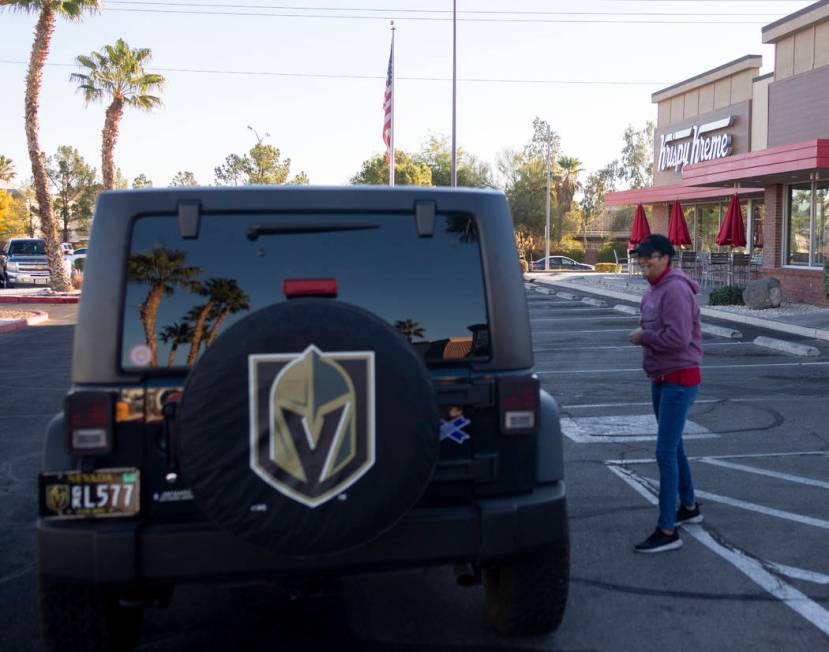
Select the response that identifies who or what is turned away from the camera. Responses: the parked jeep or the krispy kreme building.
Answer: the parked jeep

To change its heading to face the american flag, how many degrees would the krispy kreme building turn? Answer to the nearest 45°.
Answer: approximately 45° to its right

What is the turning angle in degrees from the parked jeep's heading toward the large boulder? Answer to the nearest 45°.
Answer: approximately 45° to its right

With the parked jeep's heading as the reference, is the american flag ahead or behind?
ahead

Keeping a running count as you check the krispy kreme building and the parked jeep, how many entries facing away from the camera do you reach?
1

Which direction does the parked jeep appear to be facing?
away from the camera

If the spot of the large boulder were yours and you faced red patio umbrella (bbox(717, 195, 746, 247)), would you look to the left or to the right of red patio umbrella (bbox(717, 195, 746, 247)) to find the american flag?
left

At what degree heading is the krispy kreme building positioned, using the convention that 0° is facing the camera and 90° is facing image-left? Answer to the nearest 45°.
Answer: approximately 45°

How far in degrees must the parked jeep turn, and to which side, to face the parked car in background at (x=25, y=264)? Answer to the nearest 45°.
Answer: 0° — it already faces it

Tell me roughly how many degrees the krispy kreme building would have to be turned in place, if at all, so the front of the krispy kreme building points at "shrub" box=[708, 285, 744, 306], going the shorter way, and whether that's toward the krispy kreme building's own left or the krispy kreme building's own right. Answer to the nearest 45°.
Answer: approximately 45° to the krispy kreme building's own left

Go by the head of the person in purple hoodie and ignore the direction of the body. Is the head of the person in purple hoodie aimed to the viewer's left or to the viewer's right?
to the viewer's left

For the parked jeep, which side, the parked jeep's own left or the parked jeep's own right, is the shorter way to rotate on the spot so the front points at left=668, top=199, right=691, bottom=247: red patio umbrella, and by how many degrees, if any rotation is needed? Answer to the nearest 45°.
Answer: approximately 45° to the parked jeep's own right

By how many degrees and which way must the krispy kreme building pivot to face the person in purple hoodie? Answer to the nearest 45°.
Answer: approximately 45° to its left

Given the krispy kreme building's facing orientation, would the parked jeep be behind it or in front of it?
in front

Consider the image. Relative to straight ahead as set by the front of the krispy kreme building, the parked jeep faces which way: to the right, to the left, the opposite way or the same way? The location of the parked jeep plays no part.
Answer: to the right
